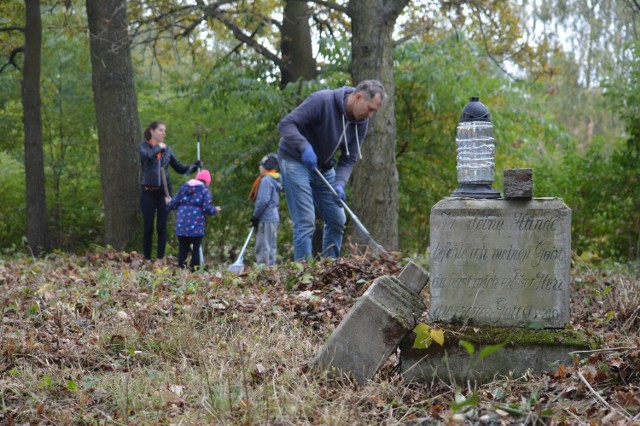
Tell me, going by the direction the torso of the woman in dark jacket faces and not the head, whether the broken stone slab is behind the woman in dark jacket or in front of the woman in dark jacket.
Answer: in front

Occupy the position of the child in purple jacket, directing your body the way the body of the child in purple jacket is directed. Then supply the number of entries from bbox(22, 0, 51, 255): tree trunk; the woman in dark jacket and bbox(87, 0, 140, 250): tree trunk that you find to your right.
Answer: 0

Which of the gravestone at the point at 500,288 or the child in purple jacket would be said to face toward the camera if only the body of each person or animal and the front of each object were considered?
the gravestone

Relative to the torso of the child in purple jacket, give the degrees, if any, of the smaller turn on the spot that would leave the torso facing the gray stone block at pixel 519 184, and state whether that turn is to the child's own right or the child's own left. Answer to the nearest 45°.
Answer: approximately 135° to the child's own right

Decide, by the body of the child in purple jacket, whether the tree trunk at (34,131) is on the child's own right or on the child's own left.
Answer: on the child's own left

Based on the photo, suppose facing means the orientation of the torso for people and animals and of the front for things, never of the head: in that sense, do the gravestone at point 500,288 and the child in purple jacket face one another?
no

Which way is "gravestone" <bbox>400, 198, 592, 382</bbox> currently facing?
toward the camera

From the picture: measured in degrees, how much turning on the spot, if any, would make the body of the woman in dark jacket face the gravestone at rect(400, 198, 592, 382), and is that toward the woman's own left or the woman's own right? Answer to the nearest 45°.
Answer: approximately 45° to the woman's own right

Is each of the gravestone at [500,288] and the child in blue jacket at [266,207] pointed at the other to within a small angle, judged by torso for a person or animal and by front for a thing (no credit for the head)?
no

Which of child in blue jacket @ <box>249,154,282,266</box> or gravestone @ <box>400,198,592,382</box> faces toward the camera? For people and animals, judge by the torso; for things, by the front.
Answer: the gravestone

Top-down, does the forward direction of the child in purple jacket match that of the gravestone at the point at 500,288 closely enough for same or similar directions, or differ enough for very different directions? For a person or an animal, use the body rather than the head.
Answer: very different directions

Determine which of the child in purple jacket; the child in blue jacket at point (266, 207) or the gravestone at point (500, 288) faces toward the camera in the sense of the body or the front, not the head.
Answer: the gravestone

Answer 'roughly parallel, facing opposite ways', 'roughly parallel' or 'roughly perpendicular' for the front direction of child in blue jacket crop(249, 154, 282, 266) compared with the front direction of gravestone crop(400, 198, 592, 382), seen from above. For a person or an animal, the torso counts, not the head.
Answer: roughly perpendicular

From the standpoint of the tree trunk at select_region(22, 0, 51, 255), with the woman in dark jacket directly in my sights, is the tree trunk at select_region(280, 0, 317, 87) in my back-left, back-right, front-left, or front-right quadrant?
front-left

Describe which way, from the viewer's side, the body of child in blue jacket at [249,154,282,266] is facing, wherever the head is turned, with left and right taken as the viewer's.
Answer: facing to the left of the viewer

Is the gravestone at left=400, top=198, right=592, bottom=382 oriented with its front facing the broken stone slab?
no
